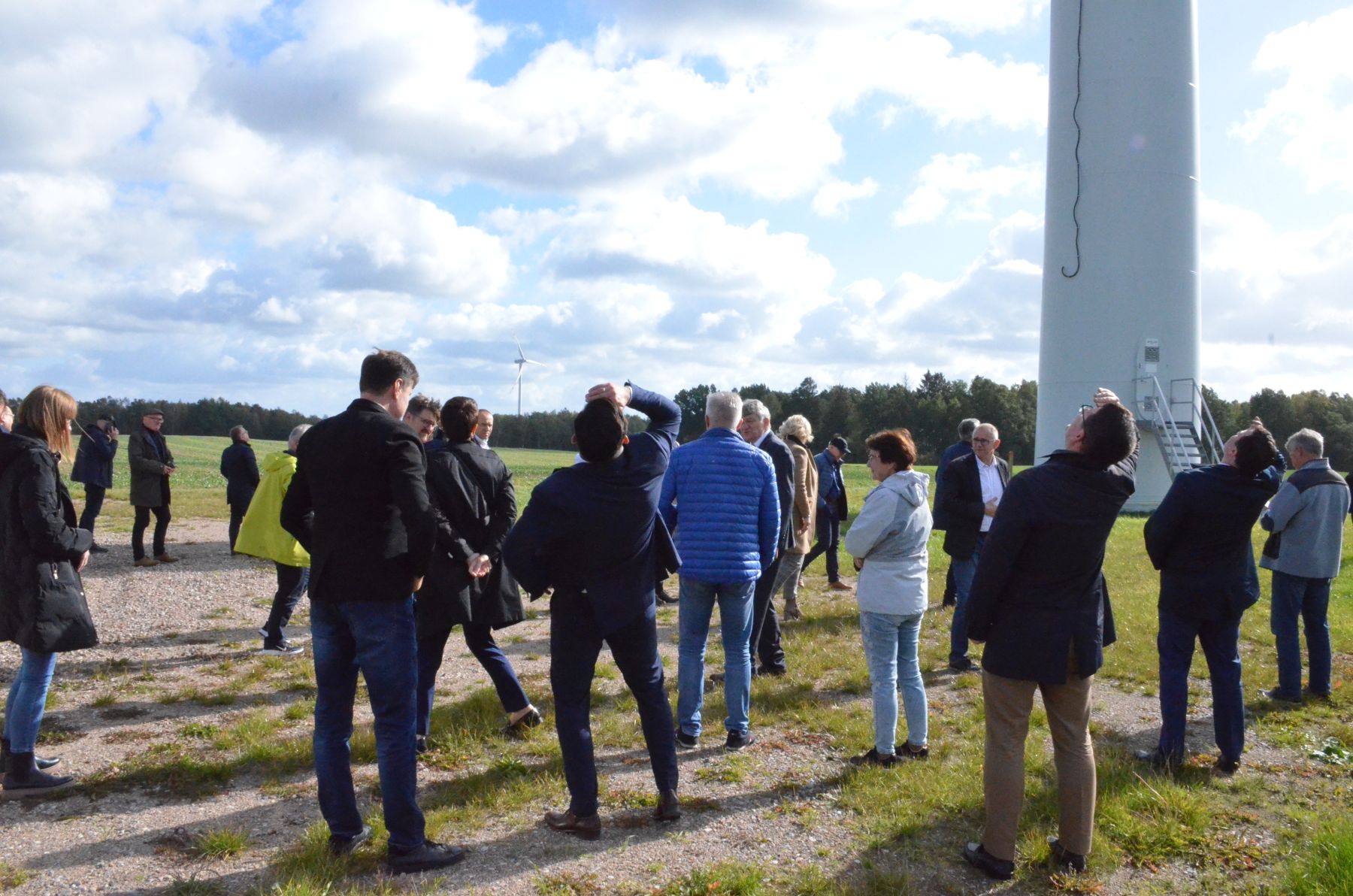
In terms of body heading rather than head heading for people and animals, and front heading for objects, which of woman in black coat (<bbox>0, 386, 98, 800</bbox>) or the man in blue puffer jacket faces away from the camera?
the man in blue puffer jacket

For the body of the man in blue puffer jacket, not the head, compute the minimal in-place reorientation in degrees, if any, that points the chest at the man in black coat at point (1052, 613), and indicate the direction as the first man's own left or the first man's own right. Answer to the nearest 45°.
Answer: approximately 135° to the first man's own right

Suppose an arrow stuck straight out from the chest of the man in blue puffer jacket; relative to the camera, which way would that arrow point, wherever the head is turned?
away from the camera

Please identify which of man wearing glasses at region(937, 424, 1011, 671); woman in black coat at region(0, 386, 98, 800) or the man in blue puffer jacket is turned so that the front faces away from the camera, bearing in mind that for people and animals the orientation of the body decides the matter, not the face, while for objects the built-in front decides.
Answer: the man in blue puffer jacket

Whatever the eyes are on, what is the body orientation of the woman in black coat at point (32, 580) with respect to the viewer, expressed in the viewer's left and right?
facing to the right of the viewer

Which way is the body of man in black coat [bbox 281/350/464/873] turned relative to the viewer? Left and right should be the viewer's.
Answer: facing away from the viewer and to the right of the viewer

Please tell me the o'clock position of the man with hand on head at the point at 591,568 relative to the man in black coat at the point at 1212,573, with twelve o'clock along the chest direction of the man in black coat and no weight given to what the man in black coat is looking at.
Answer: The man with hand on head is roughly at 9 o'clock from the man in black coat.

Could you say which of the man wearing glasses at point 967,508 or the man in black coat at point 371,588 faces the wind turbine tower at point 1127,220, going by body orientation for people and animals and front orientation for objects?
the man in black coat

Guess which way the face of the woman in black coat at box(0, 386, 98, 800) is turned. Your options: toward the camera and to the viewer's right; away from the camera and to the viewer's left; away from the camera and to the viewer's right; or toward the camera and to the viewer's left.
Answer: away from the camera and to the viewer's right

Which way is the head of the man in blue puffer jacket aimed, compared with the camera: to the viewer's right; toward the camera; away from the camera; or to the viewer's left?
away from the camera
